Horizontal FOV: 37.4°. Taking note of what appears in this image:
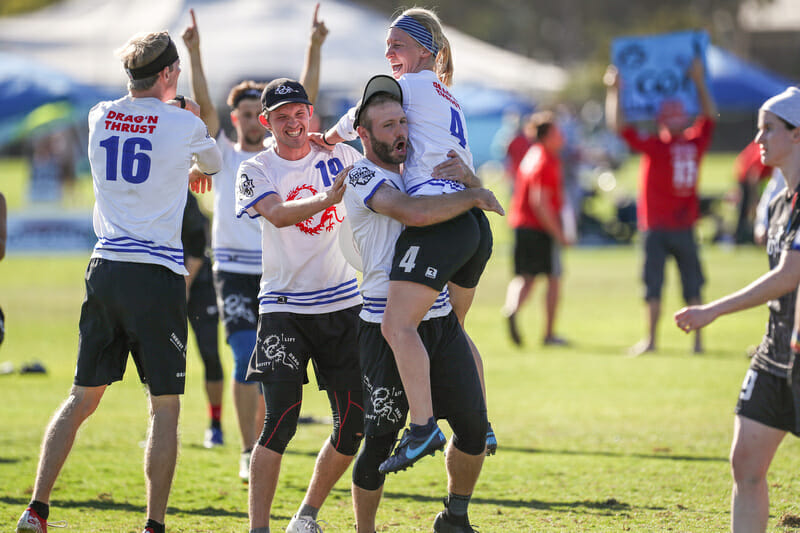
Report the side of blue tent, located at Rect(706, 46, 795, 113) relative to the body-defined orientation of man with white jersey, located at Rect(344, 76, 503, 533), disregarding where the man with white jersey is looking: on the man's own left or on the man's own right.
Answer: on the man's own left

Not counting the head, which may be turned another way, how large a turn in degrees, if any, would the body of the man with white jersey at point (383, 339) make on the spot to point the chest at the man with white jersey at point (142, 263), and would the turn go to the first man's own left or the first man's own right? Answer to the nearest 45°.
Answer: approximately 135° to the first man's own right

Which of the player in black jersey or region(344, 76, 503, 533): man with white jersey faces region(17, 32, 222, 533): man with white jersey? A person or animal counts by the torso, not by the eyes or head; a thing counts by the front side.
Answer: the player in black jersey

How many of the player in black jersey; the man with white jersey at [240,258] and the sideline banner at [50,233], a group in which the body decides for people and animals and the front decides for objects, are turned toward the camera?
2

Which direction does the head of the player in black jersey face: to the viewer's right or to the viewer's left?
to the viewer's left

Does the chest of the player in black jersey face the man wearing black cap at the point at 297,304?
yes

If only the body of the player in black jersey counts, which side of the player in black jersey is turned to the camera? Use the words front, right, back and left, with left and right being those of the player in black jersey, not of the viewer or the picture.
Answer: left

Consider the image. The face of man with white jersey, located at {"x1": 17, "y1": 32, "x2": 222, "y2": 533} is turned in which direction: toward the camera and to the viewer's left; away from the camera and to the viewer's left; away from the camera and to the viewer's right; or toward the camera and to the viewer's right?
away from the camera and to the viewer's right

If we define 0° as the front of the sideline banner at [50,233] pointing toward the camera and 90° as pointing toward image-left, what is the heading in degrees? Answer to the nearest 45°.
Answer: approximately 0°
